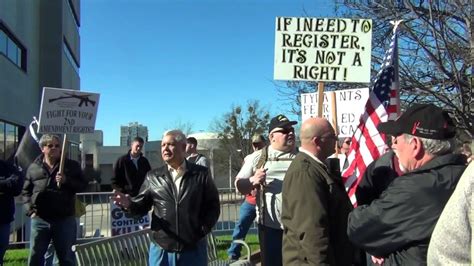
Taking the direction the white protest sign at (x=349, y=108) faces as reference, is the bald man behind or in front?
in front

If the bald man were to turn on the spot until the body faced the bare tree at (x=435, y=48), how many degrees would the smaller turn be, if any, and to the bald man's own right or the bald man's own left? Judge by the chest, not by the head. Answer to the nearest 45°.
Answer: approximately 90° to the bald man's own left

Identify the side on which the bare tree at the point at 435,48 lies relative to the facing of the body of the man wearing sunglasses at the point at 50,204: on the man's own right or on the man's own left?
on the man's own left

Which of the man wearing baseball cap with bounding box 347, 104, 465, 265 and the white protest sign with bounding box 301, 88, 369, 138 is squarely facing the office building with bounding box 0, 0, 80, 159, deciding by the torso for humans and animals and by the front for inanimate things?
the man wearing baseball cap

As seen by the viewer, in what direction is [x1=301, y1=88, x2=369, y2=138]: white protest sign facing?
toward the camera

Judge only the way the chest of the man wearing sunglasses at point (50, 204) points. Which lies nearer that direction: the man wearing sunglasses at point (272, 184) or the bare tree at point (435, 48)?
the man wearing sunglasses

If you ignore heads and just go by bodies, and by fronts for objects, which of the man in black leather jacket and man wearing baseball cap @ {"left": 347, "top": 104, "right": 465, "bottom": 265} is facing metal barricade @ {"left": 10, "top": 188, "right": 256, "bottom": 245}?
the man wearing baseball cap

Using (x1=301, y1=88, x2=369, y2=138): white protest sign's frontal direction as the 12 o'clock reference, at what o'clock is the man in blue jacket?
The man in blue jacket is roughly at 2 o'clock from the white protest sign.

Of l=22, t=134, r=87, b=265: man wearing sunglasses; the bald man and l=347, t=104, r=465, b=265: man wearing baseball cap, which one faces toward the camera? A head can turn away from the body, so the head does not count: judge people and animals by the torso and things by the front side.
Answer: the man wearing sunglasses

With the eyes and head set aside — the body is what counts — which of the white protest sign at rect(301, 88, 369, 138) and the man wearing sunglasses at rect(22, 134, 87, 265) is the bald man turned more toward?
the white protest sign
